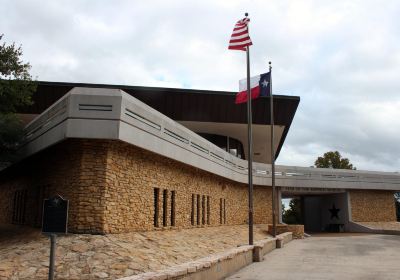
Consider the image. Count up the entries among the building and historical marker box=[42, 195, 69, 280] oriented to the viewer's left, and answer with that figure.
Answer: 0

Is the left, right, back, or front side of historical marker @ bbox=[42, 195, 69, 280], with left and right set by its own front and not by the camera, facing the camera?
front

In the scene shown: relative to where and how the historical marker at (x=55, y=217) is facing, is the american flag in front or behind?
behind

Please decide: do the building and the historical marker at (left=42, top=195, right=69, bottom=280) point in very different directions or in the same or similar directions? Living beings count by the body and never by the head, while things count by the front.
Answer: same or similar directions

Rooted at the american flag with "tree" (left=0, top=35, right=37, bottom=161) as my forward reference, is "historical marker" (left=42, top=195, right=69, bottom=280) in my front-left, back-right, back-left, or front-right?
front-left

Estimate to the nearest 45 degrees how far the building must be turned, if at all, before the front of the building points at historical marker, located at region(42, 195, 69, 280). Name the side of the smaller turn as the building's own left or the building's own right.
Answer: approximately 45° to the building's own right

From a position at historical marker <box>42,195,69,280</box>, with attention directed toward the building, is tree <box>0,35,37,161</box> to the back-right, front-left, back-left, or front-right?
front-left

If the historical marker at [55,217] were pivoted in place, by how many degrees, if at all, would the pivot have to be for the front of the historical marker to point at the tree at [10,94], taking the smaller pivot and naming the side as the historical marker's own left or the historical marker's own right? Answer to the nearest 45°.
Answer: approximately 180°

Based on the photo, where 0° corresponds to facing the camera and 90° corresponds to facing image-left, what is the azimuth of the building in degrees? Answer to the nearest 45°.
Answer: approximately 315°

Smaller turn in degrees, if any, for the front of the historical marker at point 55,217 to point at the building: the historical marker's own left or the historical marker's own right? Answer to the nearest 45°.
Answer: approximately 180°
